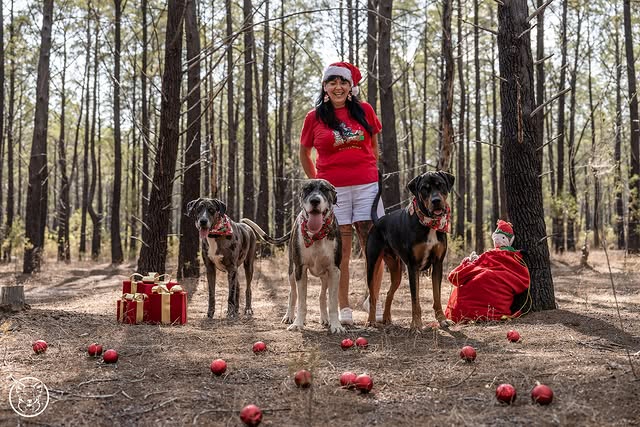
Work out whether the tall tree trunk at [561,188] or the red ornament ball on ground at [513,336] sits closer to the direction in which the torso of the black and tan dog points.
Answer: the red ornament ball on ground

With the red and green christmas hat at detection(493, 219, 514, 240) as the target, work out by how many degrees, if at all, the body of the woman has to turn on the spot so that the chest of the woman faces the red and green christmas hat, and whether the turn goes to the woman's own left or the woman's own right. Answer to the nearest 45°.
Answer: approximately 90° to the woman's own left

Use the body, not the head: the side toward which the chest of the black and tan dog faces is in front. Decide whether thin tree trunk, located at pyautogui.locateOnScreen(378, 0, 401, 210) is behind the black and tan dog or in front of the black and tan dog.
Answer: behind

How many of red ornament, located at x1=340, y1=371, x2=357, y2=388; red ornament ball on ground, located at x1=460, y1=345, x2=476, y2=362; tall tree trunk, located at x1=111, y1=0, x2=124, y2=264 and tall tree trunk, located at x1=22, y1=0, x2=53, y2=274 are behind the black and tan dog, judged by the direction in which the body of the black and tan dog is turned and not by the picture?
2

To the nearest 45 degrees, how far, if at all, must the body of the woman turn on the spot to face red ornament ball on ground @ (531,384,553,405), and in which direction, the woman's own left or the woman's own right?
0° — they already face it

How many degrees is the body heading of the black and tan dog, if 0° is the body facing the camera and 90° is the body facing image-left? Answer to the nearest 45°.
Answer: approximately 315°

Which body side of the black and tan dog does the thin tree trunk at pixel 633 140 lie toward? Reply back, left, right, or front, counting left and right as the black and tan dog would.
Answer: left

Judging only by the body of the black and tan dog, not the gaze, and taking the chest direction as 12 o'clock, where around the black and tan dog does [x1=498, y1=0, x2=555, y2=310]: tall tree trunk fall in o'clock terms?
The tall tree trunk is roughly at 9 o'clock from the black and tan dog.

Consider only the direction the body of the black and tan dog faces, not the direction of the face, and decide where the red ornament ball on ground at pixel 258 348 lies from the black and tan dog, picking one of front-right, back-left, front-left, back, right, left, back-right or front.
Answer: right

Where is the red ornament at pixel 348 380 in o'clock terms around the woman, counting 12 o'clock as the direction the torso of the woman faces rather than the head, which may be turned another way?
The red ornament is roughly at 12 o'clock from the woman.

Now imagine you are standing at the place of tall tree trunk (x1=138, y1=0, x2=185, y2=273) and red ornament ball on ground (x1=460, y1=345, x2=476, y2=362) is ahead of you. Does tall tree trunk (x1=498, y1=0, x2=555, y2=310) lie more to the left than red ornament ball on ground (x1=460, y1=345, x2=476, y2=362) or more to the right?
left

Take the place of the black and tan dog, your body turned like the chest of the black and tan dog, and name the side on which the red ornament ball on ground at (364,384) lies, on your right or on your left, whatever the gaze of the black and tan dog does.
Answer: on your right
